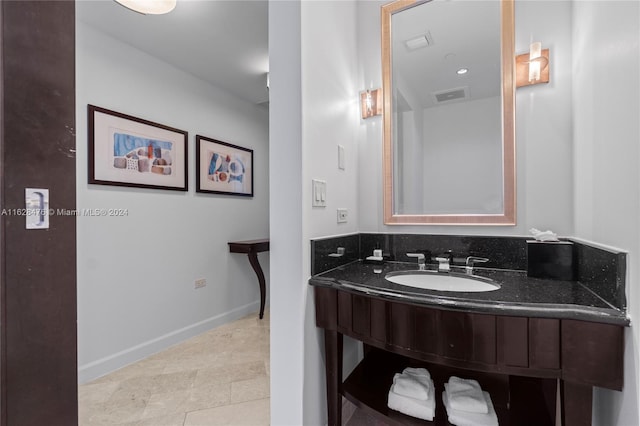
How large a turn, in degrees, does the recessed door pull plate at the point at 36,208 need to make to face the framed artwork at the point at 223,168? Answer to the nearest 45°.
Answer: approximately 135° to its left

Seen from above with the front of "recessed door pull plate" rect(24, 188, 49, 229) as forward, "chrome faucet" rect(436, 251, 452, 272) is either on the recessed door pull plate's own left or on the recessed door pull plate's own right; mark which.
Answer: on the recessed door pull plate's own left

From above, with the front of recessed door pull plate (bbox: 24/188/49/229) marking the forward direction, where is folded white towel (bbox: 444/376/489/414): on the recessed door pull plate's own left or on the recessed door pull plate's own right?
on the recessed door pull plate's own left

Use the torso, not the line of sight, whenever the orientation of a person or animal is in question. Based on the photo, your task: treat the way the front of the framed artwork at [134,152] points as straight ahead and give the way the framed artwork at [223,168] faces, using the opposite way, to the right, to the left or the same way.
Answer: the same way

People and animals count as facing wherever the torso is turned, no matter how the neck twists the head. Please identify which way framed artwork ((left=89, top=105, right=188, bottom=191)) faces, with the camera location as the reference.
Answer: facing the viewer and to the right of the viewer

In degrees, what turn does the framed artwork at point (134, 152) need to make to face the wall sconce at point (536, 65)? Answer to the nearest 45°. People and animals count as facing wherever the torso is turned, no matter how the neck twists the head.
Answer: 0° — it already faces it

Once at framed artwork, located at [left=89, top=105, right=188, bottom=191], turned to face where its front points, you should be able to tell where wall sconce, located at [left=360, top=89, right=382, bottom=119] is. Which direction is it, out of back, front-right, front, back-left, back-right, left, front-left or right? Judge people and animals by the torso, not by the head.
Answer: front

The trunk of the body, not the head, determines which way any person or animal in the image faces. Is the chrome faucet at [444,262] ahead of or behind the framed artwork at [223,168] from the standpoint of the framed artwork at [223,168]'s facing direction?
ahead

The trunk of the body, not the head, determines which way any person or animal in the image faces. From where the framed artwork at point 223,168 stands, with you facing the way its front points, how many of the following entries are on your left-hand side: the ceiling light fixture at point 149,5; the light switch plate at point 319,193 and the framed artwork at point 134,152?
0

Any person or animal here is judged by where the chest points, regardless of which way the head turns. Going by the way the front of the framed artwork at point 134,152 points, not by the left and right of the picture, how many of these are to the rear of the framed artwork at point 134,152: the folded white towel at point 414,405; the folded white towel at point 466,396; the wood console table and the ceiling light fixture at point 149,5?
0

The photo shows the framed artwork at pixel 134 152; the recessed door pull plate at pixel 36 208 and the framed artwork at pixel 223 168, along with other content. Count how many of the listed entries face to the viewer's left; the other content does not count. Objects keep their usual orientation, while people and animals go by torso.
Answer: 0

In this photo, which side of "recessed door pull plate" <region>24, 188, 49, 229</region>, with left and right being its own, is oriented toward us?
front

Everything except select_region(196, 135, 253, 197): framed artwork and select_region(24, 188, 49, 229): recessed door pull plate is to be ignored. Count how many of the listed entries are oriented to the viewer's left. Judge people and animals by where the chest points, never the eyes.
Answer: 0

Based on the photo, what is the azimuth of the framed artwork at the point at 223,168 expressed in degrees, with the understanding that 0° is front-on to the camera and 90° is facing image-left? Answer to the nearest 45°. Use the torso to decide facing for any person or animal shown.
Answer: approximately 315°

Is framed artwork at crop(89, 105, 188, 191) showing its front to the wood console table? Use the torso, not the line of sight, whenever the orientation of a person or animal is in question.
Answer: no
